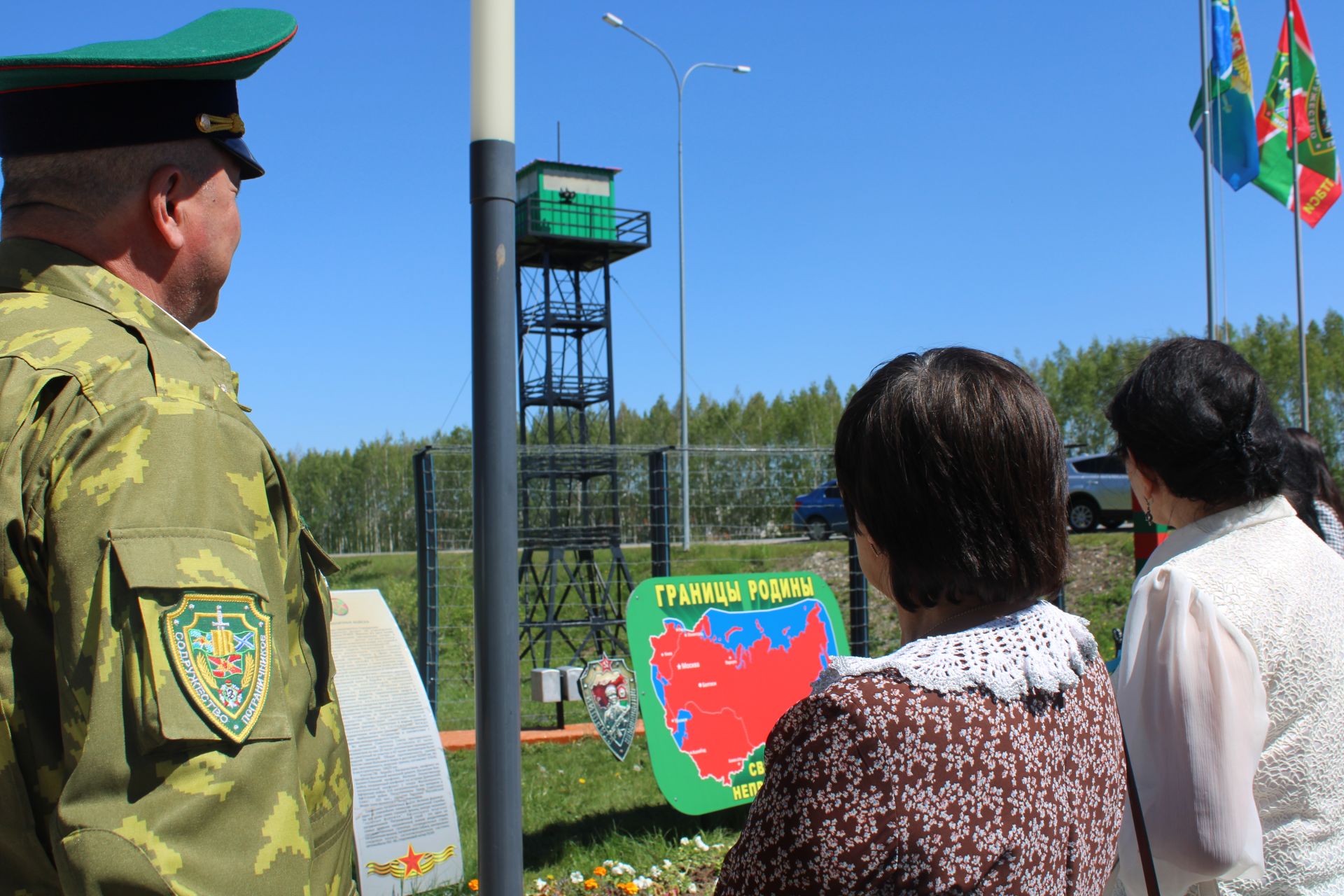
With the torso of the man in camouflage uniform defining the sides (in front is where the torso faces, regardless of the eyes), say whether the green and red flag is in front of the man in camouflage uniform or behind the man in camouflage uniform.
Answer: in front

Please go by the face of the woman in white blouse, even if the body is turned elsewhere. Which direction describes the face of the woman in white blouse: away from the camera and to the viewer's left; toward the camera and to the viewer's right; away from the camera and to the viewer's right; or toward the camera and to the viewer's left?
away from the camera and to the viewer's left

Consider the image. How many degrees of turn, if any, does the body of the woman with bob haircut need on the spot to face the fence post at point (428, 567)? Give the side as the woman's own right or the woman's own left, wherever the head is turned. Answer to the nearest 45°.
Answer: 0° — they already face it

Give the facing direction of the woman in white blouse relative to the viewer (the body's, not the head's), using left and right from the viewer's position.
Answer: facing away from the viewer and to the left of the viewer

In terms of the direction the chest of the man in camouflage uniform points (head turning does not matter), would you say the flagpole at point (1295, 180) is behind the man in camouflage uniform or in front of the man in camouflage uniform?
in front

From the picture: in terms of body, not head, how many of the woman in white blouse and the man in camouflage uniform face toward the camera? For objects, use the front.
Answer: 0

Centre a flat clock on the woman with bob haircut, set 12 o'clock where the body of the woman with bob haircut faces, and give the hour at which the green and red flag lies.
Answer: The green and red flag is roughly at 2 o'clock from the woman with bob haircut.

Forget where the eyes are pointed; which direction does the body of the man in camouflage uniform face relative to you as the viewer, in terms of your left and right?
facing away from the viewer and to the right of the viewer

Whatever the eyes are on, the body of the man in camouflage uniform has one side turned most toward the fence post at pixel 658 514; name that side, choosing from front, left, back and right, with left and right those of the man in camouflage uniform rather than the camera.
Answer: front

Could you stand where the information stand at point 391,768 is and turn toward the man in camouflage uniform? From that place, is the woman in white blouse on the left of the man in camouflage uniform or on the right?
left

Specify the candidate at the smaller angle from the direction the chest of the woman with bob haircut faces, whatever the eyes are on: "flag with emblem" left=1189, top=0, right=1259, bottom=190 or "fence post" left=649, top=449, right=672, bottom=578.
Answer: the fence post

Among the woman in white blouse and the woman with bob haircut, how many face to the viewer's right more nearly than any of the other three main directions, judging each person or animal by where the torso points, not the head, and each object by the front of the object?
0

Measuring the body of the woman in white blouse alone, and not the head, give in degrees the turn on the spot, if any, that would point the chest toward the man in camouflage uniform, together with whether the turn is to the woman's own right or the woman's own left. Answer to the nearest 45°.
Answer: approximately 90° to the woman's own left

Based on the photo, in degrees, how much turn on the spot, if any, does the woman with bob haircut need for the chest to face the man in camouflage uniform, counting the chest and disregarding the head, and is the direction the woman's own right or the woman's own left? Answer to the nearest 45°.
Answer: approximately 45° to the woman's own left
